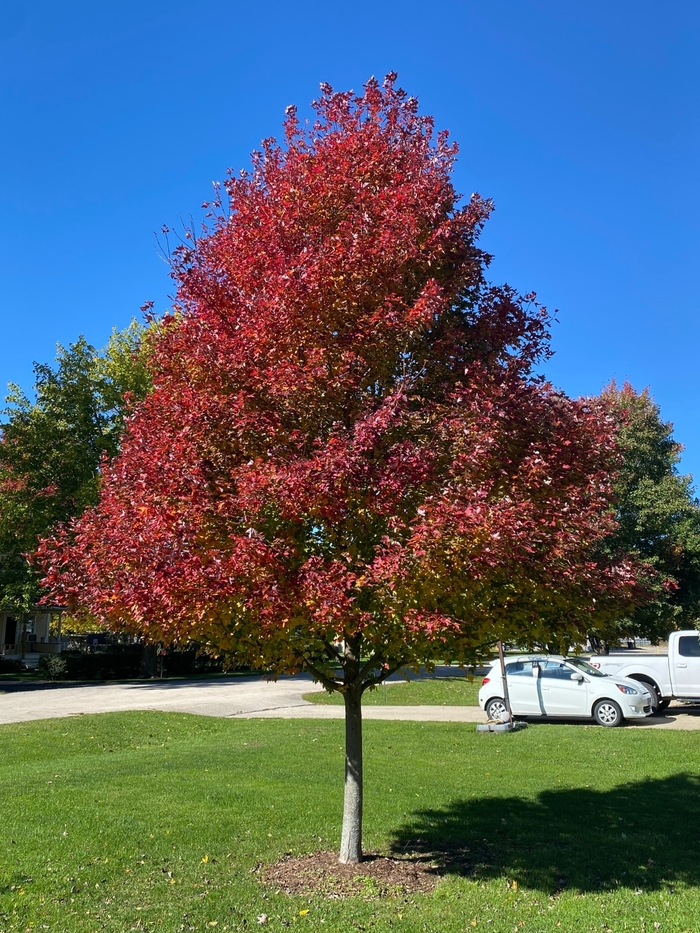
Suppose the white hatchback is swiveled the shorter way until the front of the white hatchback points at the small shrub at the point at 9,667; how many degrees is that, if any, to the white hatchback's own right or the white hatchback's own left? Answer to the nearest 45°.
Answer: approximately 135° to the white hatchback's own left

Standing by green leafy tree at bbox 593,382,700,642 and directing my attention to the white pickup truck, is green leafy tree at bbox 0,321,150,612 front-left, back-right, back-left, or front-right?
front-right

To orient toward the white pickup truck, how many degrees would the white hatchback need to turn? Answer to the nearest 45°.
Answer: approximately 45° to its left

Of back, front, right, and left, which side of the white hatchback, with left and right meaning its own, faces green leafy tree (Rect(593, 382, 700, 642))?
left

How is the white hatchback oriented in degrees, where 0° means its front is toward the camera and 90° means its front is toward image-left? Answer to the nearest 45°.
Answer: approximately 270°

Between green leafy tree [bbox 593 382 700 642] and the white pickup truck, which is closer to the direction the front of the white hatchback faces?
the white pickup truck

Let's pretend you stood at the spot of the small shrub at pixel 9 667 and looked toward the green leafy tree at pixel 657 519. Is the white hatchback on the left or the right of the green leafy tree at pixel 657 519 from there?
right

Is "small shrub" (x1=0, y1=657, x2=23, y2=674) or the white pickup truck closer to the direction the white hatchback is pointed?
the white pickup truck
